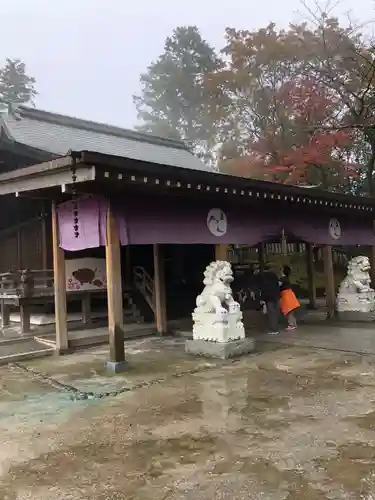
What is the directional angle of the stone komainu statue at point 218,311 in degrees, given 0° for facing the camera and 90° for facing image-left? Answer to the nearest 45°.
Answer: approximately 315°

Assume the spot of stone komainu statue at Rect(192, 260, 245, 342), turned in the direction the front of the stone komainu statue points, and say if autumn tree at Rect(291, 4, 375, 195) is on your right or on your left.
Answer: on your left

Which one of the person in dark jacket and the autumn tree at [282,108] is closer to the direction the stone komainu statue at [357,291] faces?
the person in dark jacket

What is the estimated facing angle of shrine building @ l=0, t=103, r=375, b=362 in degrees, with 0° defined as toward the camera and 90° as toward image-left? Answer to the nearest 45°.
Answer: approximately 315°

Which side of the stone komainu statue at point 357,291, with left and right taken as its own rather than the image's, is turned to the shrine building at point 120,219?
back

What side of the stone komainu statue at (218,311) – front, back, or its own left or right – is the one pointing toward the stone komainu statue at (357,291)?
left

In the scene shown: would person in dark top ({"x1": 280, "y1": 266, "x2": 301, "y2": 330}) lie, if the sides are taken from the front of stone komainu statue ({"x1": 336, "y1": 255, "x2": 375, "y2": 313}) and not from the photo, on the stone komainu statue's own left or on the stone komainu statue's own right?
on the stone komainu statue's own right
